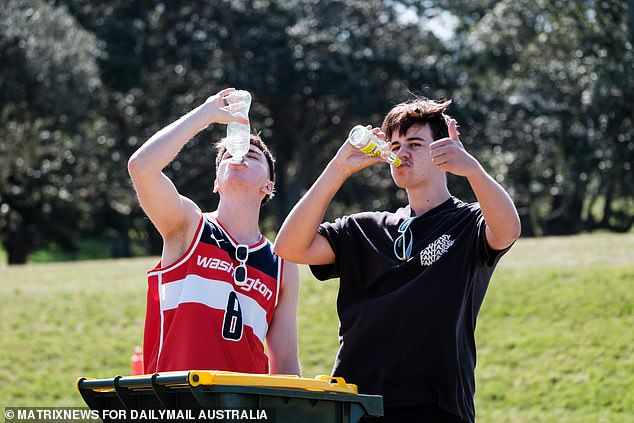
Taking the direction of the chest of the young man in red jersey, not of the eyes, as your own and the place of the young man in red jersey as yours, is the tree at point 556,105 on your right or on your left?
on your left

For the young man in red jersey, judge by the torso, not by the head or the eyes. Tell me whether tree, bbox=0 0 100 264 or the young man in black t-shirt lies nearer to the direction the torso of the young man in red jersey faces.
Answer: the young man in black t-shirt

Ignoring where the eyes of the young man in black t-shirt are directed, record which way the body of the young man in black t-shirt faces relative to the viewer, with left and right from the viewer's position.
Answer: facing the viewer and to the left of the viewer

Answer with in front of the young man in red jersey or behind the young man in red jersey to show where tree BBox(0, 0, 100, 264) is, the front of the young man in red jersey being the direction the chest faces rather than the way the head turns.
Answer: behind

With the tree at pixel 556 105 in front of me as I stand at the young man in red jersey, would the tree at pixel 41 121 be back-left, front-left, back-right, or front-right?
front-left

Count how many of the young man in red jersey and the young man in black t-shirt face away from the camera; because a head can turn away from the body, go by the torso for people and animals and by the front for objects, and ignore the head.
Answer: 0

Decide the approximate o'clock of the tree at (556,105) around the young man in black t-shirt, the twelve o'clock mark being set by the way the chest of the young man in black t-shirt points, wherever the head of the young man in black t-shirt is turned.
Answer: The tree is roughly at 5 o'clock from the young man in black t-shirt.

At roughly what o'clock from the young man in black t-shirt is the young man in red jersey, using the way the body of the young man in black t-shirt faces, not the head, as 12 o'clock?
The young man in red jersey is roughly at 2 o'clock from the young man in black t-shirt.

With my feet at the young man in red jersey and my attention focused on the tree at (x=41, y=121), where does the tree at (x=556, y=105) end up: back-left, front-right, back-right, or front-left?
front-right

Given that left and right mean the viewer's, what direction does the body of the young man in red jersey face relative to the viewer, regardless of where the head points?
facing the viewer and to the right of the viewer

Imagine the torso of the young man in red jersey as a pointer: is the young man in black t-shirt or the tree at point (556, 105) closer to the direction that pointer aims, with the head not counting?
the young man in black t-shirt

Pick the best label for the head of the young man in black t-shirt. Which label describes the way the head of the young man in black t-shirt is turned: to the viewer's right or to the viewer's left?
to the viewer's left
